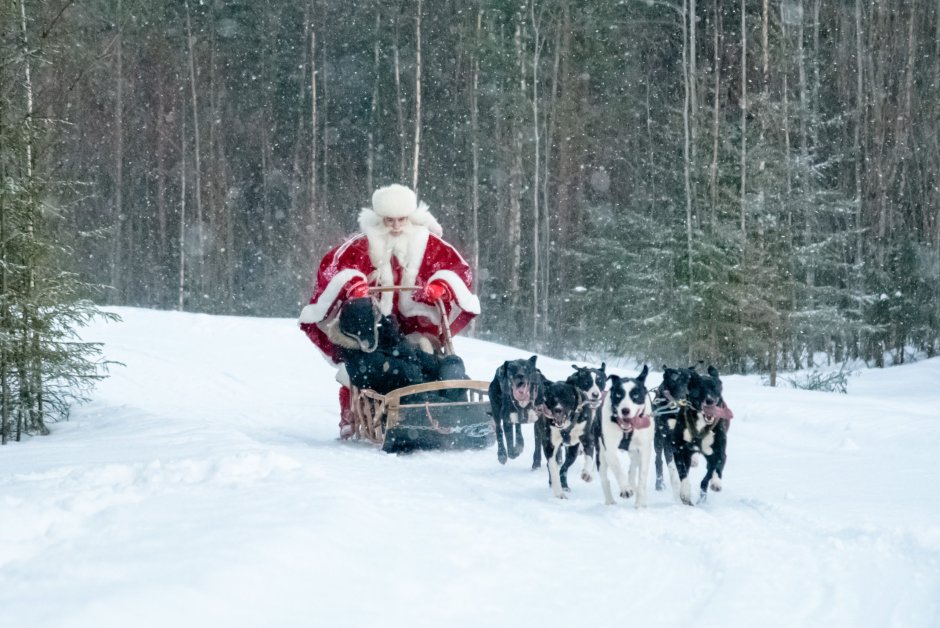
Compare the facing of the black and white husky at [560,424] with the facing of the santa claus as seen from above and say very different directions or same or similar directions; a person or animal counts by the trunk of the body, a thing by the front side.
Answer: same or similar directions

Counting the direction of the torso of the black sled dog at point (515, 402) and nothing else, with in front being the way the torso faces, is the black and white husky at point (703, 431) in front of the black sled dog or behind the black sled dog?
in front

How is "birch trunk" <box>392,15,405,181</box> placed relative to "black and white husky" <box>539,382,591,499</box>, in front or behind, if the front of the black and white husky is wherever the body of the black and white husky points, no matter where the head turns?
behind

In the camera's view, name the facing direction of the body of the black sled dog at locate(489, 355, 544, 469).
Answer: toward the camera

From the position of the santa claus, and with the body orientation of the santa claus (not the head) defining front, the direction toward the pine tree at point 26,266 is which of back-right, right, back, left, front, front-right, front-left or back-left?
right

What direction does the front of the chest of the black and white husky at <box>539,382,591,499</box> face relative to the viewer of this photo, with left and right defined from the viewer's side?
facing the viewer

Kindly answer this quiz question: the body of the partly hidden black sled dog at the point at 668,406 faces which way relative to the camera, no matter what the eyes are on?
toward the camera

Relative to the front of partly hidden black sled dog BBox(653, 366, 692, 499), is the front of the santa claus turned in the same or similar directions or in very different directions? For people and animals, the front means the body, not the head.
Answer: same or similar directions

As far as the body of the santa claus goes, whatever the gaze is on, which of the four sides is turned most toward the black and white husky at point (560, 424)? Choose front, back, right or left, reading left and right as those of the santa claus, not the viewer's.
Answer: front

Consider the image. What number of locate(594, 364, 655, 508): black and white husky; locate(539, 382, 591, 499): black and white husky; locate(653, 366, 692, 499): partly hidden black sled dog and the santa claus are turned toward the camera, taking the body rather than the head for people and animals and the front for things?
4
